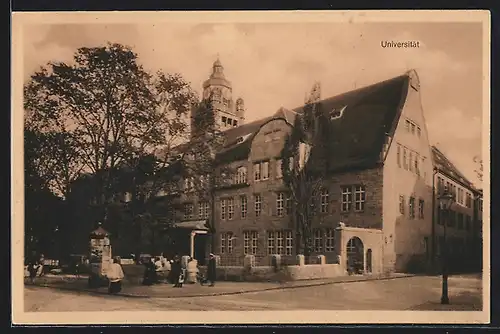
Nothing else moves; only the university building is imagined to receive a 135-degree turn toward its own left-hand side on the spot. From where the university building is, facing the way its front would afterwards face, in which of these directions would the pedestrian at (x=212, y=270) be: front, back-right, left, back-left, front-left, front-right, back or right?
back

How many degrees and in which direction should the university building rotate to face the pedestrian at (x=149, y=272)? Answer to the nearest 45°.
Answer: approximately 45° to its right

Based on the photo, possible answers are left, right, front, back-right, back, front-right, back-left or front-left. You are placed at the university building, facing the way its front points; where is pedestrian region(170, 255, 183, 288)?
front-right

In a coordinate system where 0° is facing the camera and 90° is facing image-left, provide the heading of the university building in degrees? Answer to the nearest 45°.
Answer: approximately 45°

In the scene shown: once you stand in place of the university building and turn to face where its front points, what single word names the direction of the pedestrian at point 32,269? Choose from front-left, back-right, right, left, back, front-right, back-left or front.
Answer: front-right

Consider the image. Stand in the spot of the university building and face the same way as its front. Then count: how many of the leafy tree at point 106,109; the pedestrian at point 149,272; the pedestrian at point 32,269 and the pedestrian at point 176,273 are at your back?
0

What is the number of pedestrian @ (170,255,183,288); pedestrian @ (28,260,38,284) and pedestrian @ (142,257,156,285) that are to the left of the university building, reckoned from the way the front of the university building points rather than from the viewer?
0

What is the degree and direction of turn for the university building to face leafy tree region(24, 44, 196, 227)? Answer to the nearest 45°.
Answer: approximately 45° to its right
